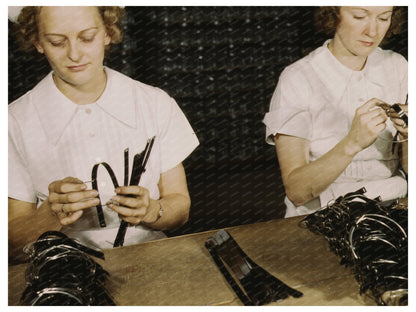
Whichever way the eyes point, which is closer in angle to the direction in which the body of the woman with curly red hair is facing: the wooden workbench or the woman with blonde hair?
the wooden workbench

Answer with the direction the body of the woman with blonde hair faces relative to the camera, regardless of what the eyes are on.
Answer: toward the camera

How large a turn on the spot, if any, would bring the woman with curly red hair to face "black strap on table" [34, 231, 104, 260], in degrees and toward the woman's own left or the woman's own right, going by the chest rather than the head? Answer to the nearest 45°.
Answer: approximately 90° to the woman's own right

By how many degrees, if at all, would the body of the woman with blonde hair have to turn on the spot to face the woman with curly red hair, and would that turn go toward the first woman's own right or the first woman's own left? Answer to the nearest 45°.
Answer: approximately 90° to the first woman's own left

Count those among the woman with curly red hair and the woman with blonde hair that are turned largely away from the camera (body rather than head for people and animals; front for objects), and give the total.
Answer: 0

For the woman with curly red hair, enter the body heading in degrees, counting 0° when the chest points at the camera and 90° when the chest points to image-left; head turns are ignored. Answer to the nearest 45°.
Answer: approximately 315°

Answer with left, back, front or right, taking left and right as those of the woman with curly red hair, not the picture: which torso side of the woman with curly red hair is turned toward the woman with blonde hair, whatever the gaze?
right
